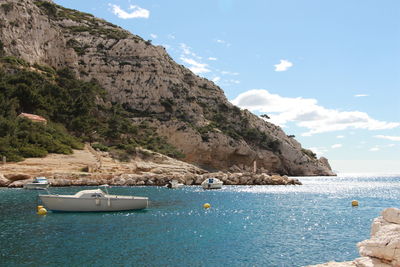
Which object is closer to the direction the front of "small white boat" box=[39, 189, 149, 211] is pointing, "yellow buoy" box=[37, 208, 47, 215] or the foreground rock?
the yellow buoy

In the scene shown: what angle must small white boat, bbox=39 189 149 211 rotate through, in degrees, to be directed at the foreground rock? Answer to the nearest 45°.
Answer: approximately 90° to its left

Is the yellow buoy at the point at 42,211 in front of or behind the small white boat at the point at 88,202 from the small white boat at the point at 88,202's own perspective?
in front

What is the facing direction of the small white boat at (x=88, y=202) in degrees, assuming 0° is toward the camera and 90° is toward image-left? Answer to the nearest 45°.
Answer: approximately 90°
